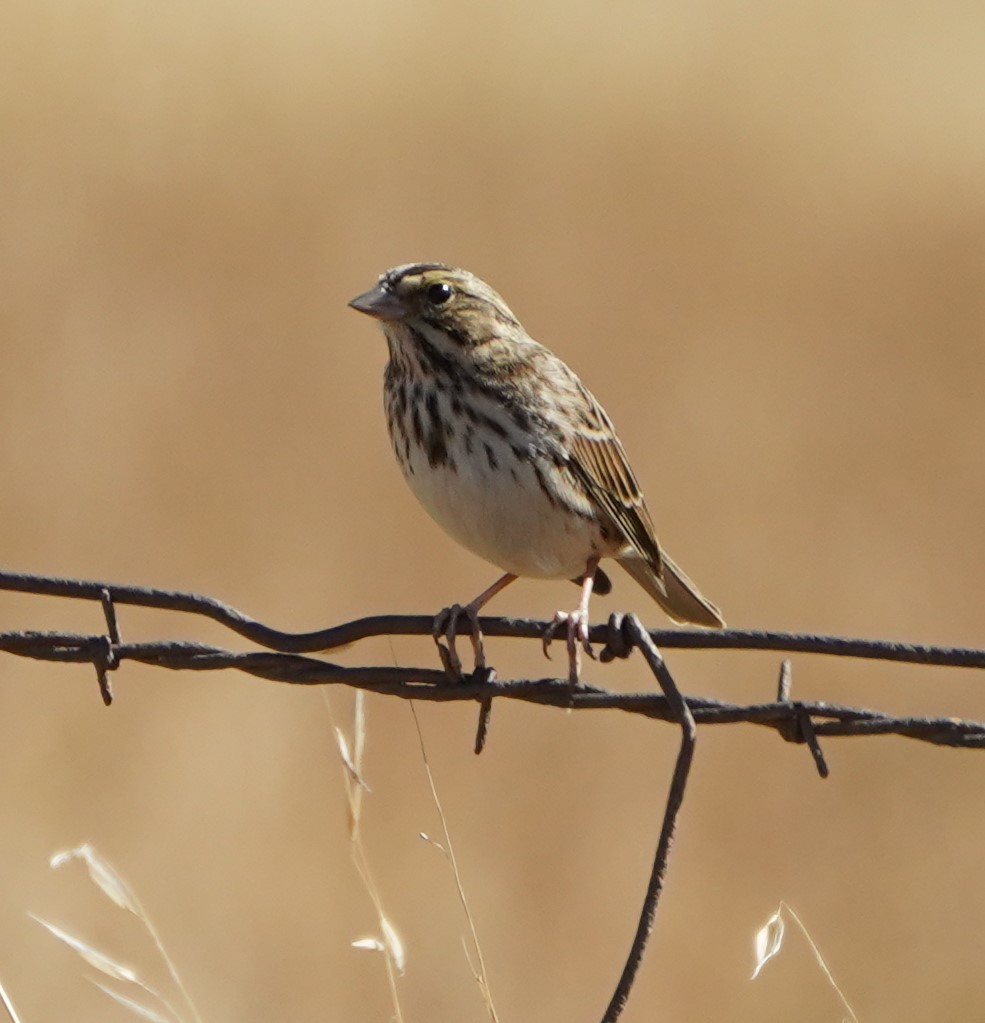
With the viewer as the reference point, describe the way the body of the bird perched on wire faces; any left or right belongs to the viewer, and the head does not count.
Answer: facing the viewer and to the left of the viewer
